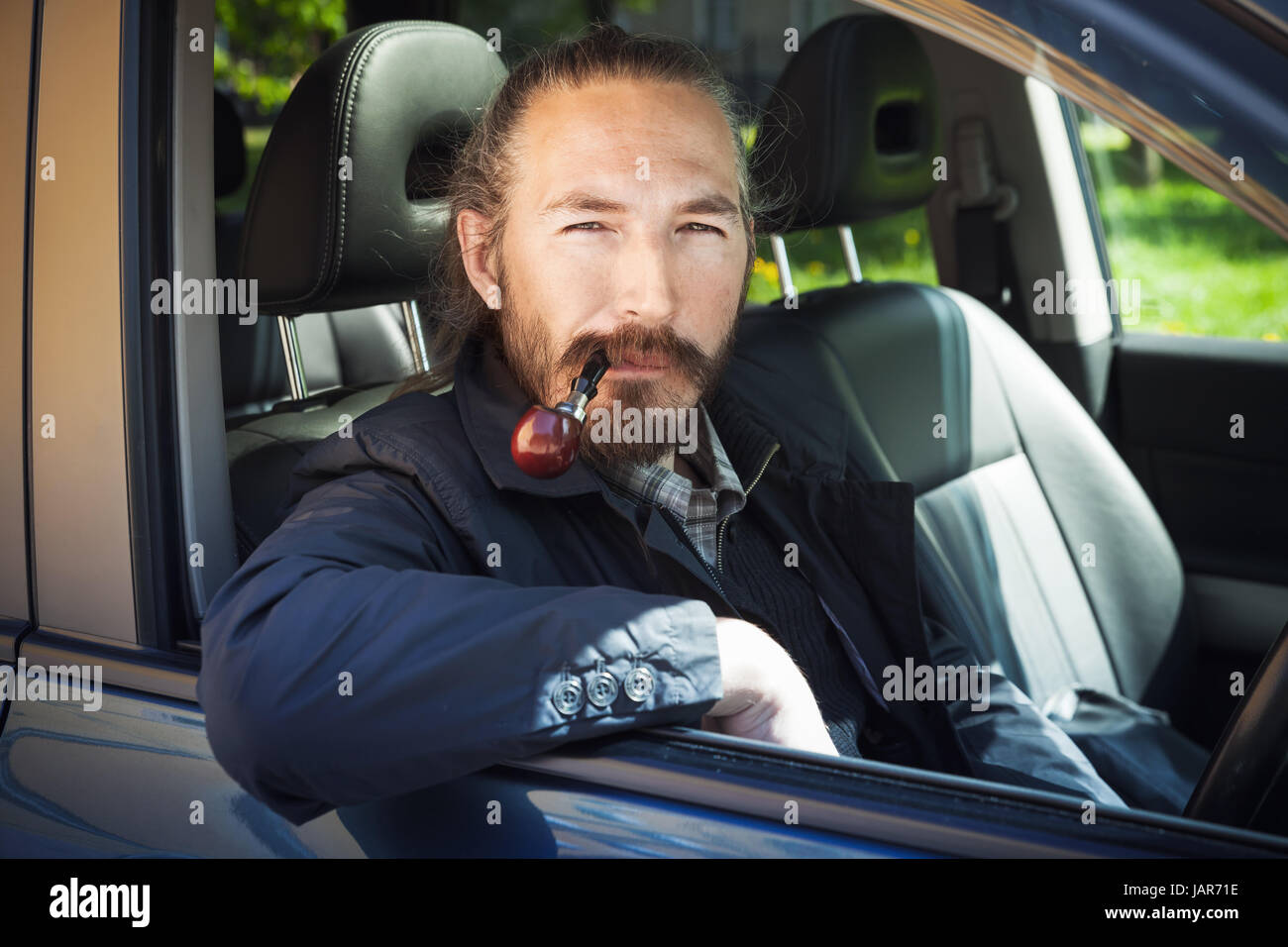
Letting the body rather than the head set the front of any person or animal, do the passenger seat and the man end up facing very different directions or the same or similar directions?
same or similar directions

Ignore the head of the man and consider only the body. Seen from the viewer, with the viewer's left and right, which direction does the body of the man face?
facing the viewer and to the right of the viewer

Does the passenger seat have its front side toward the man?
no

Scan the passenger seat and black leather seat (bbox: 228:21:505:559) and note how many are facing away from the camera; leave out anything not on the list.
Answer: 0

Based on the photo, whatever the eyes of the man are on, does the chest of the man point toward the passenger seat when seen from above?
no

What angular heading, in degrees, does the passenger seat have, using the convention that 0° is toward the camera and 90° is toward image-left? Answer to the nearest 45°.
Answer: approximately 315°

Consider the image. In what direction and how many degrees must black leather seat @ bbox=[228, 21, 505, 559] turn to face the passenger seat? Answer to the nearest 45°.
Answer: approximately 90° to its left

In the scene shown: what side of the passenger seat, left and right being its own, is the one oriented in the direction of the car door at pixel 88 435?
right

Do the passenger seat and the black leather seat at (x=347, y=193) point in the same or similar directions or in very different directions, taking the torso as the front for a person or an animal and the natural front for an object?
same or similar directions
